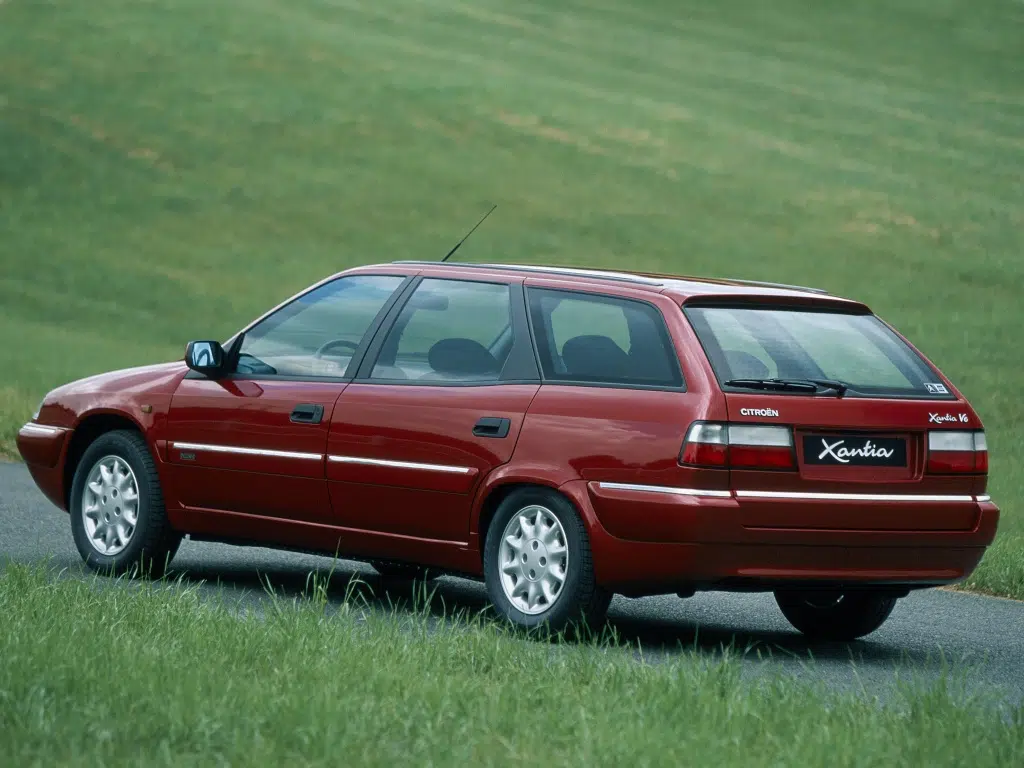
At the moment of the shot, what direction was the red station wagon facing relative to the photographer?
facing away from the viewer and to the left of the viewer
